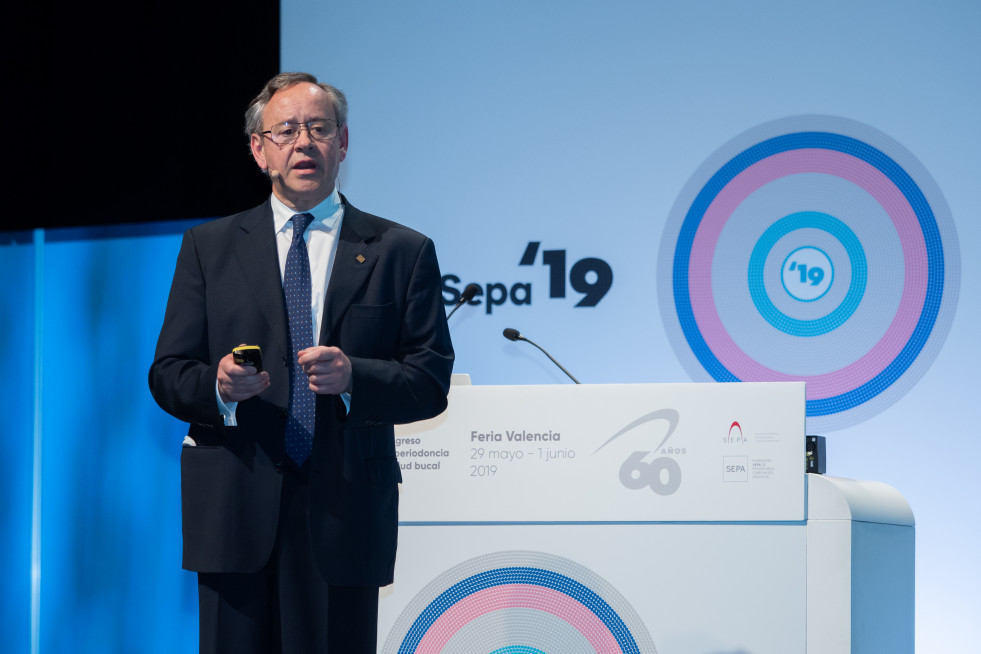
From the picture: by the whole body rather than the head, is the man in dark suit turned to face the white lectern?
no

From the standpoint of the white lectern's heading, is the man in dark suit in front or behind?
in front

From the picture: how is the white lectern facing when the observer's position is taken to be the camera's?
facing the viewer

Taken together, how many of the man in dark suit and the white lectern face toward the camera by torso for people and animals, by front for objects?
2

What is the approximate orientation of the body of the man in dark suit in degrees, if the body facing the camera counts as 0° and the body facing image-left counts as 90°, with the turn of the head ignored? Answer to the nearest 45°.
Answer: approximately 0°

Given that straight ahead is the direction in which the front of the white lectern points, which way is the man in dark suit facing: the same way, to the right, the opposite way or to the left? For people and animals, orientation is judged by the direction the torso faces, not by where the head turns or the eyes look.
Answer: the same way
